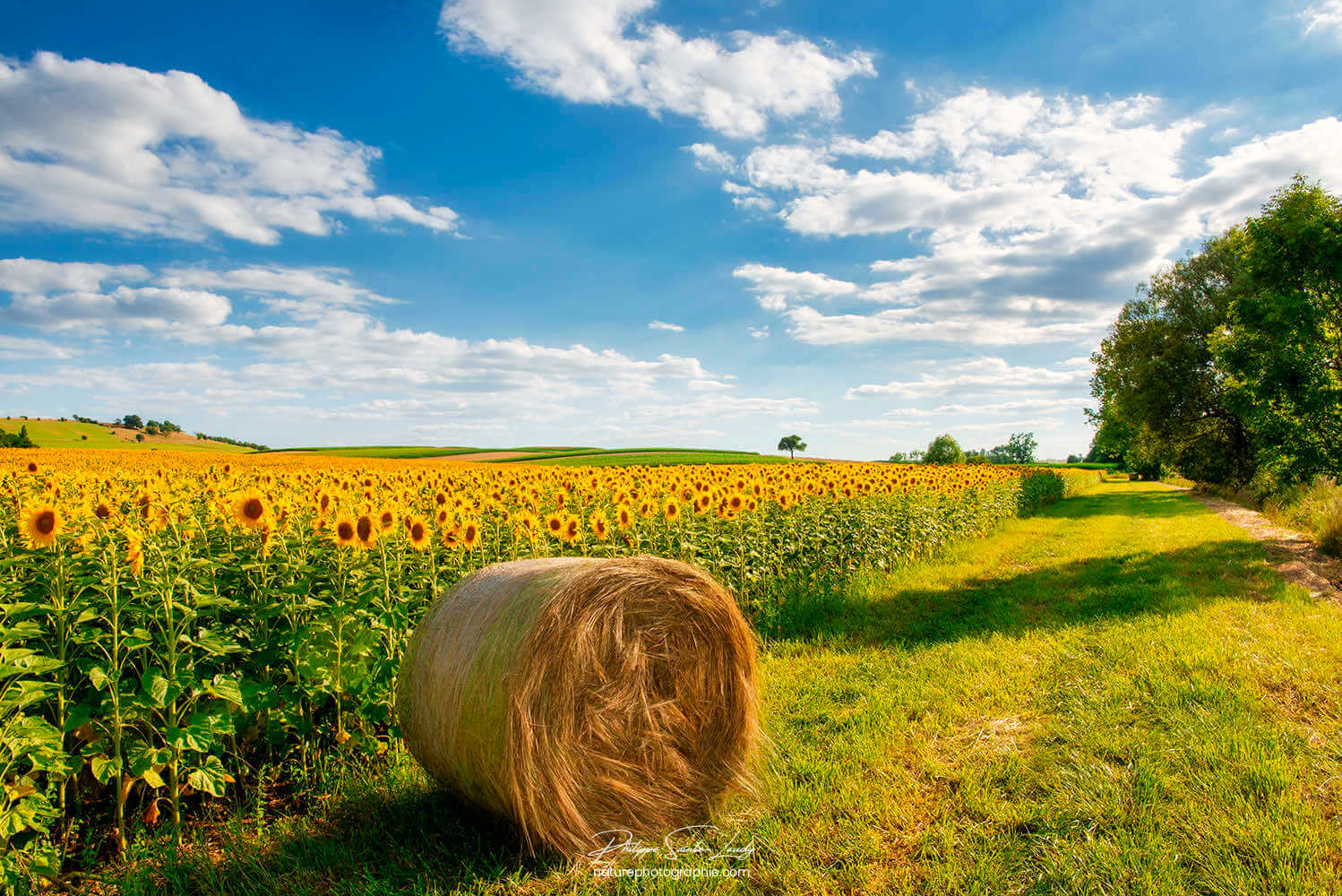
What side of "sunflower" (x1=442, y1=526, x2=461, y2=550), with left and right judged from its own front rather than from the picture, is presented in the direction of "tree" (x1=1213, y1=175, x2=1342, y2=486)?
left

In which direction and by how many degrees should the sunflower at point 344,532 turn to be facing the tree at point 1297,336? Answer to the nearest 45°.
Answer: approximately 90° to its left

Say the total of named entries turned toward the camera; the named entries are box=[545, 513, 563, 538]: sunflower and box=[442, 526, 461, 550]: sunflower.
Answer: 2

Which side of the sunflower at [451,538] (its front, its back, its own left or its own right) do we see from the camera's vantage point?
front

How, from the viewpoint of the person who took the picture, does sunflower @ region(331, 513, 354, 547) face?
facing the viewer

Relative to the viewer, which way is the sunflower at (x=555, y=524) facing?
toward the camera

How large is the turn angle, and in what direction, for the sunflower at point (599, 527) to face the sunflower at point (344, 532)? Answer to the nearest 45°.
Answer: approximately 90° to its right

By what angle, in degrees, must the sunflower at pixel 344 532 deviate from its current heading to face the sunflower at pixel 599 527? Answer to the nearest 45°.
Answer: approximately 135° to its left

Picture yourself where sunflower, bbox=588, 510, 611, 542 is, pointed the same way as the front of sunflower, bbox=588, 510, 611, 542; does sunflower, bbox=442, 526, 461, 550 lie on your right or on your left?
on your right

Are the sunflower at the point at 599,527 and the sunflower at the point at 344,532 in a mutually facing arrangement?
no

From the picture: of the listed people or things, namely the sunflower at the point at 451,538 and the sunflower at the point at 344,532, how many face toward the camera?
2

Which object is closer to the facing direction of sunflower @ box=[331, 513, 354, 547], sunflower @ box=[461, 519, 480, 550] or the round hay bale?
the round hay bale

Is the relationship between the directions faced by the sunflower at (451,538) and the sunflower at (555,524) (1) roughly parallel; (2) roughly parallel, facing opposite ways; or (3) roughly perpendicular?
roughly parallel

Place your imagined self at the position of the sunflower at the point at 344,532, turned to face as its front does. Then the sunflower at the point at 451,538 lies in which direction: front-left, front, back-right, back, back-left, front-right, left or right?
back-left

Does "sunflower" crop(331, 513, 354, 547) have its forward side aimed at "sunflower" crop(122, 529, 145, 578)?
no

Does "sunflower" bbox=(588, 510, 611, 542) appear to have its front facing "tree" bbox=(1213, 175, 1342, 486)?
no

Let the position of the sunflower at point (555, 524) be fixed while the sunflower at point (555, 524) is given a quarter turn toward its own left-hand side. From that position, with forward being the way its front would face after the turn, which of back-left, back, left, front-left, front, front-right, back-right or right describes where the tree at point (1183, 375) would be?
front-left

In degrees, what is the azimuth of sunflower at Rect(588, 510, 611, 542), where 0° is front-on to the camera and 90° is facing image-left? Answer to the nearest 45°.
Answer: approximately 315°

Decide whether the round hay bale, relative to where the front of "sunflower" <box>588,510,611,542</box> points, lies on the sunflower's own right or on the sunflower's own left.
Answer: on the sunflower's own right
